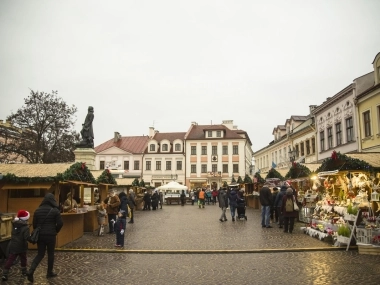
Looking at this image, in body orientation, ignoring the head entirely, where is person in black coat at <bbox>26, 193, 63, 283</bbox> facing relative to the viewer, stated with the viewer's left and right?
facing away from the viewer and to the right of the viewer

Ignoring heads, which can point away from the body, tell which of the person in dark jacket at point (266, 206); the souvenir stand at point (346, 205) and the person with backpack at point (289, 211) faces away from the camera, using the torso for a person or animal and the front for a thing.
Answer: the person with backpack

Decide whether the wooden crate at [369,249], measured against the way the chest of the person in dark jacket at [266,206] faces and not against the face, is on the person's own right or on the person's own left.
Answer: on the person's own right

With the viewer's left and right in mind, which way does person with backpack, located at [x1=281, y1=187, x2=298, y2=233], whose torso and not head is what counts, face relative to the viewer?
facing away from the viewer

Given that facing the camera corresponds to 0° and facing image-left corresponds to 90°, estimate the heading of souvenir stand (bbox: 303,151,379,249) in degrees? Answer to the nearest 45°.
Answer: approximately 45°

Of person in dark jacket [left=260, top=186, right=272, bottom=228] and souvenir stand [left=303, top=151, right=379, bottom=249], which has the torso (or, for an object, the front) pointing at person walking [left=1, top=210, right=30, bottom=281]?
the souvenir stand

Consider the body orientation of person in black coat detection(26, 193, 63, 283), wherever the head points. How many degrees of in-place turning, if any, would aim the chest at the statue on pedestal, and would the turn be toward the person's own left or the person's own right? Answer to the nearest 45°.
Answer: approximately 45° to the person's own left

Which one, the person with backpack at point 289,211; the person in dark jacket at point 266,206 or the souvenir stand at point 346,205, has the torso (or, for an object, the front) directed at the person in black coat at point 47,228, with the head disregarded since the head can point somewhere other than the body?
the souvenir stand

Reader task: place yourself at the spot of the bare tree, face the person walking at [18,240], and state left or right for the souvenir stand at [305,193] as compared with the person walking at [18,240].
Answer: left
